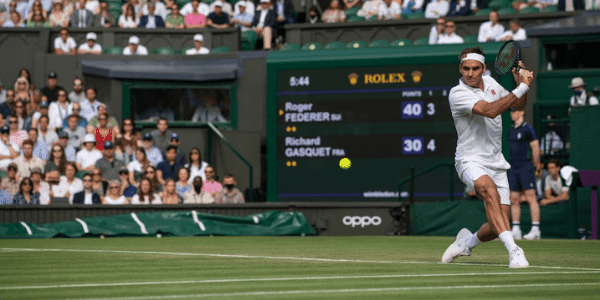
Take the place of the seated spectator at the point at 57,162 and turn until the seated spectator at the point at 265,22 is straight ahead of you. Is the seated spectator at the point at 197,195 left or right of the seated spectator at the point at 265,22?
right

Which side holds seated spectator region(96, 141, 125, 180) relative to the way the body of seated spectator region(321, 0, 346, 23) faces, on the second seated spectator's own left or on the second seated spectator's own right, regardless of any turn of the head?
on the second seated spectator's own right

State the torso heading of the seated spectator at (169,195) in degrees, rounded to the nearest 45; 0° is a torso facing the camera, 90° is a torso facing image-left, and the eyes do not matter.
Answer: approximately 0°

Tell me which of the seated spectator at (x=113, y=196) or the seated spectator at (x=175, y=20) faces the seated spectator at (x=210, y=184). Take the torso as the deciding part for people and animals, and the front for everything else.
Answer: the seated spectator at (x=175, y=20)

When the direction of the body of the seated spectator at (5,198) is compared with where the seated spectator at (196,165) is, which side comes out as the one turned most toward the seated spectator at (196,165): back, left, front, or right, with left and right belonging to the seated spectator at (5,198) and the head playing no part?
left

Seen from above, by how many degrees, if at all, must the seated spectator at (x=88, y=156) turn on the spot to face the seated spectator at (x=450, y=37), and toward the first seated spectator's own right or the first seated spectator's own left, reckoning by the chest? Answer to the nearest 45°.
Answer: approximately 90° to the first seated spectator's own left

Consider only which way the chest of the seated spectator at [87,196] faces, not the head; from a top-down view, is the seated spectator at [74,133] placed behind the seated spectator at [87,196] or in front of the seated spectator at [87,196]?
behind

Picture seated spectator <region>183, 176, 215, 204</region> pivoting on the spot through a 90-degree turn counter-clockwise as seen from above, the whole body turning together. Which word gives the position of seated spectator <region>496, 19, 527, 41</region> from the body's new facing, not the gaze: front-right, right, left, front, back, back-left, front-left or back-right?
front
